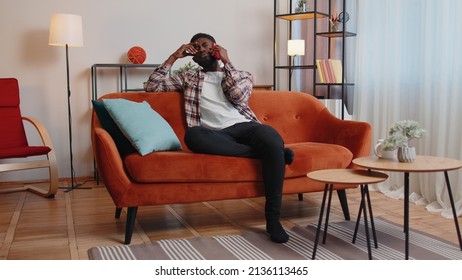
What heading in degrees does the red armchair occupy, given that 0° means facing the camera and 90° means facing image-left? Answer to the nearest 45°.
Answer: approximately 315°

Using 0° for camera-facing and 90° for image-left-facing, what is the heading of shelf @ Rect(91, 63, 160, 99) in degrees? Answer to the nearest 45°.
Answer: approximately 0°

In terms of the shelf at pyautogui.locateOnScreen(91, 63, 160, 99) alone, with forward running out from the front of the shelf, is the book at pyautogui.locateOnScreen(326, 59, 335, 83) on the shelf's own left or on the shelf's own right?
on the shelf's own left

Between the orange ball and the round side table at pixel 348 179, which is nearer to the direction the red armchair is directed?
the round side table

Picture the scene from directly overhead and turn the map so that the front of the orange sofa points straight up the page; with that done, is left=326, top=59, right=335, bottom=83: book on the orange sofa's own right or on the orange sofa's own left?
on the orange sofa's own left

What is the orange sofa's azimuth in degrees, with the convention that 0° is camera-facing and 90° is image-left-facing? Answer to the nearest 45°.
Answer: approximately 315°

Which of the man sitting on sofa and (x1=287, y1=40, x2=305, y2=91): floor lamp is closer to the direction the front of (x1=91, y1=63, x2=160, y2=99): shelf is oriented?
the man sitting on sofa

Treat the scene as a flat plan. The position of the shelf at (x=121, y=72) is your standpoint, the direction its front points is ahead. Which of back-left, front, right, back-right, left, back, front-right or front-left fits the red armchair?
front-right
